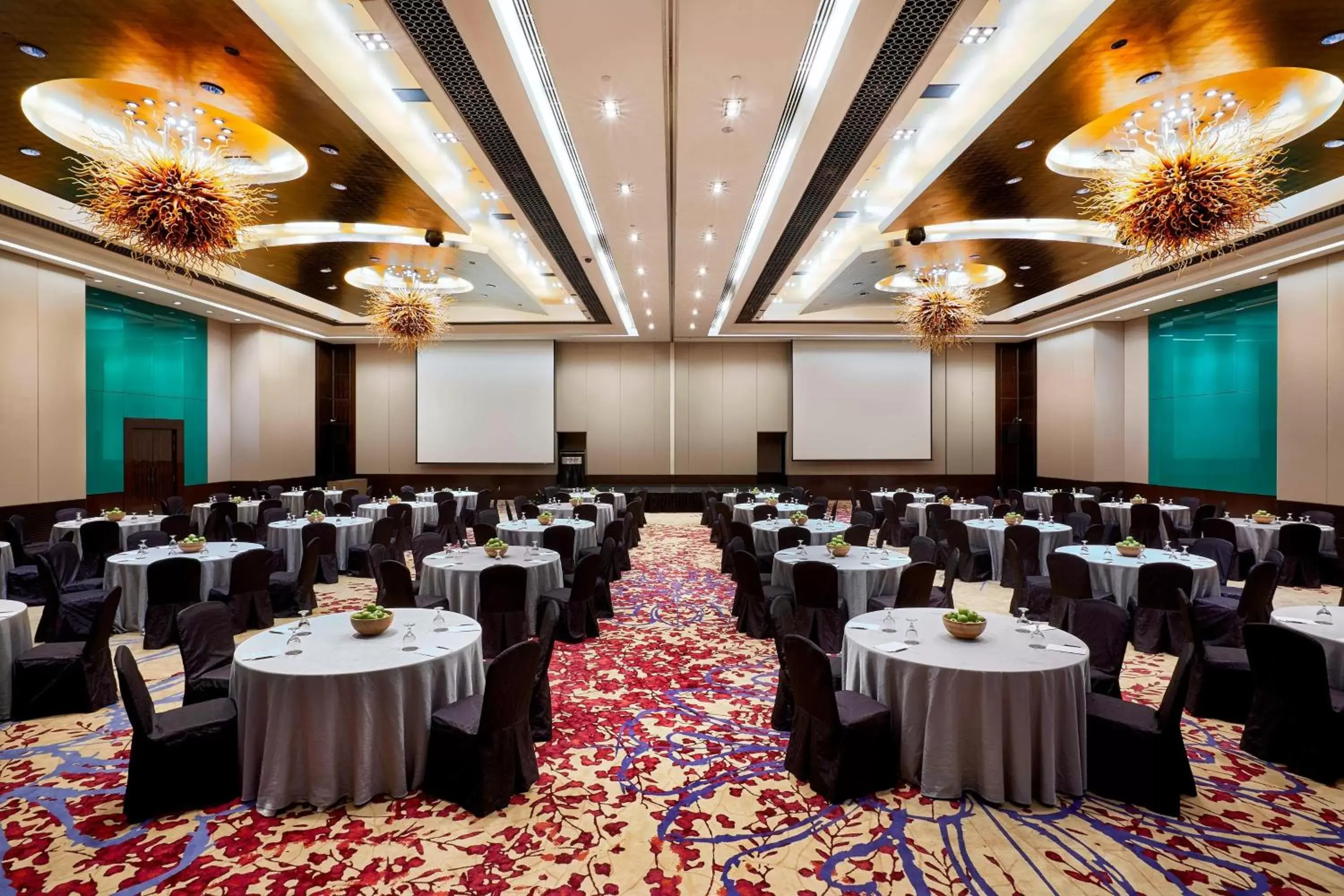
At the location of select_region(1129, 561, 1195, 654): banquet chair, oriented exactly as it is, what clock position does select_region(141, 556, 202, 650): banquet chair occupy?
select_region(141, 556, 202, 650): banquet chair is roughly at 8 o'clock from select_region(1129, 561, 1195, 654): banquet chair.

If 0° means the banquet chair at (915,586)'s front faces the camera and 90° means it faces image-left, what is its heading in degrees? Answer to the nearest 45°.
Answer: approximately 135°

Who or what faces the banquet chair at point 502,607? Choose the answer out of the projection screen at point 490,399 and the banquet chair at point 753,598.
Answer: the projection screen

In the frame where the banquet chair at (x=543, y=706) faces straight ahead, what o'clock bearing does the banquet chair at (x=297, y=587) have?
the banquet chair at (x=297, y=587) is roughly at 2 o'clock from the banquet chair at (x=543, y=706).

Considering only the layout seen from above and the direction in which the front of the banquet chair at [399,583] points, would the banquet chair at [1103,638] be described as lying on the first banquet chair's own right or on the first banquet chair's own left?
on the first banquet chair's own right

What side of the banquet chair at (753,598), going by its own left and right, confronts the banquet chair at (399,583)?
back

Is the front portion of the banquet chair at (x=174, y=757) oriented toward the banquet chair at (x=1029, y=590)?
yes

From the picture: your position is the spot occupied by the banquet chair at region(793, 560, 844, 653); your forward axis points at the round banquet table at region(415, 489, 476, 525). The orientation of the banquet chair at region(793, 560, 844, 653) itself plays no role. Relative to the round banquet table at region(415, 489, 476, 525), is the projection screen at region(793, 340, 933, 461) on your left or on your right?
right

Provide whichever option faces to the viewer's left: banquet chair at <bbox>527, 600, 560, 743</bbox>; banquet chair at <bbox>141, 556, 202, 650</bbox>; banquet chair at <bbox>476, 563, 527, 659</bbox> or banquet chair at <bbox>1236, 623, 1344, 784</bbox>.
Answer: banquet chair at <bbox>527, 600, 560, 743</bbox>

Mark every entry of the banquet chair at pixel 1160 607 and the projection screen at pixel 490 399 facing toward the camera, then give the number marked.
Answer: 1

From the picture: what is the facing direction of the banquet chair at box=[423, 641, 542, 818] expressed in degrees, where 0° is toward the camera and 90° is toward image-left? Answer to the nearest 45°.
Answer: approximately 135°

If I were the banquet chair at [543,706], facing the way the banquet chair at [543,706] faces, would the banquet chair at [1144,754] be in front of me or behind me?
behind

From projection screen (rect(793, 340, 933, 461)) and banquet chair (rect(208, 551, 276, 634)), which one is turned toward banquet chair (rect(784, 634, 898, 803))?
the projection screen

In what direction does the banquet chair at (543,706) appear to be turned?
to the viewer's left

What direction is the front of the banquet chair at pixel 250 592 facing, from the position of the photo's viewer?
facing away from the viewer and to the left of the viewer

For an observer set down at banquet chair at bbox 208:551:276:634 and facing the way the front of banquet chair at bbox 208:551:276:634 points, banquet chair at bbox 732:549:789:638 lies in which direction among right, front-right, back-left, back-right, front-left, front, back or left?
back

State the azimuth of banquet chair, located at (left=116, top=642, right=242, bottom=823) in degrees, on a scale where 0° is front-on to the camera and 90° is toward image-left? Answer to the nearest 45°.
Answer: approximately 270°

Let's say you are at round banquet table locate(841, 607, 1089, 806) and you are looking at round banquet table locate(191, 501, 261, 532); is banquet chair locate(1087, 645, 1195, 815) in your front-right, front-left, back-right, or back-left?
back-right
